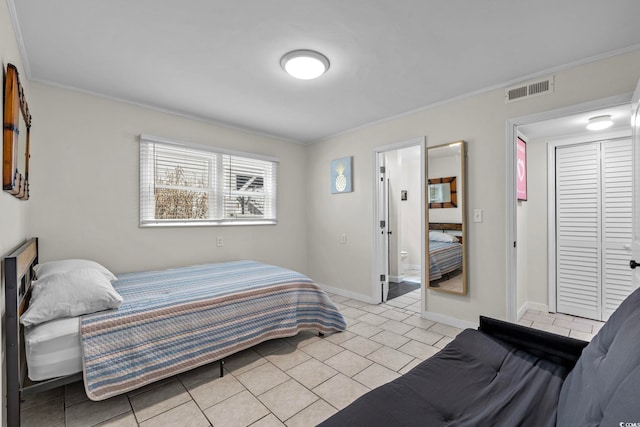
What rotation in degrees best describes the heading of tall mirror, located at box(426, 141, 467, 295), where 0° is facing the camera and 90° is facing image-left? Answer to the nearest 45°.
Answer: approximately 45°

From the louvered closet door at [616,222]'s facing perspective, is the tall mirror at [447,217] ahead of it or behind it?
ahead

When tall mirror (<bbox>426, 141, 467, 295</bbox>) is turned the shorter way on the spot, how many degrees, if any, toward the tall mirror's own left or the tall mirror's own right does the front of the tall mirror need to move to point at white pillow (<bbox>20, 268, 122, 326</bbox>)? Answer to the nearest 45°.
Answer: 0° — it already faces it

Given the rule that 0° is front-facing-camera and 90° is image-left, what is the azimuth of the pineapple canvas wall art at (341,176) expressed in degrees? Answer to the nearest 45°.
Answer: approximately 45°

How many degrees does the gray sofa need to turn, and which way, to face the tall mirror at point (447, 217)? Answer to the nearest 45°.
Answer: approximately 90° to its right

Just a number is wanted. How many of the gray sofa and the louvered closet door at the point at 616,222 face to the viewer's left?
1

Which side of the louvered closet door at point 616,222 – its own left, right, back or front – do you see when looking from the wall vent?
front

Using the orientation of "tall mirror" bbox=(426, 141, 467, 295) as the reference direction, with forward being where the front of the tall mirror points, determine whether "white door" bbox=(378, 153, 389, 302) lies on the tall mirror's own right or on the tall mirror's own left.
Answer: on the tall mirror's own right

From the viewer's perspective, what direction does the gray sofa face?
to the viewer's left

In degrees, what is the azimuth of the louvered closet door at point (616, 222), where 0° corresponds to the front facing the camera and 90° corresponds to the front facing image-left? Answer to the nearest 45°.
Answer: approximately 0°
